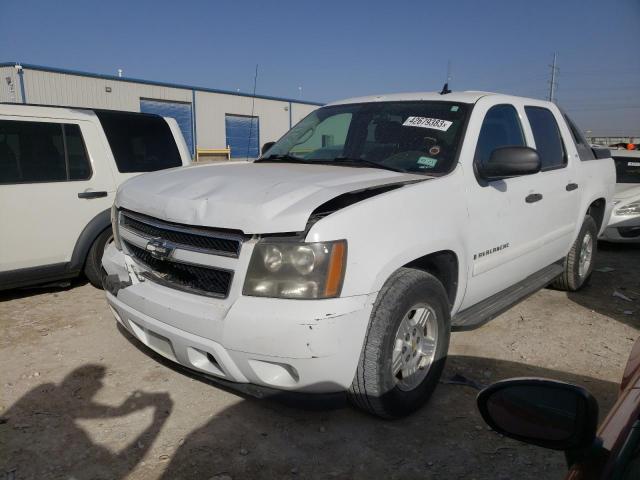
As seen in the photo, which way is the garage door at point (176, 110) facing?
toward the camera

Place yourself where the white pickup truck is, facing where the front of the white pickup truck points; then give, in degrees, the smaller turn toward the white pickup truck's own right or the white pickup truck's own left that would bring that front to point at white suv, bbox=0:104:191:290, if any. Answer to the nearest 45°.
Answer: approximately 90° to the white pickup truck's own right

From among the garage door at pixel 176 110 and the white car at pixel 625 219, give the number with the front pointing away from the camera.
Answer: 0

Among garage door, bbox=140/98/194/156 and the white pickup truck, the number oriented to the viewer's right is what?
0

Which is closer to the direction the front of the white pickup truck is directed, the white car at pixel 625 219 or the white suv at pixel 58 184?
the white suv

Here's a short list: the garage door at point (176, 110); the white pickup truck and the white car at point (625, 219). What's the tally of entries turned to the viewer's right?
0

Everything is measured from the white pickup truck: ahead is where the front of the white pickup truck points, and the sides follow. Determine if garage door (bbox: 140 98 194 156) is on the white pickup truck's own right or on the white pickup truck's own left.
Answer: on the white pickup truck's own right

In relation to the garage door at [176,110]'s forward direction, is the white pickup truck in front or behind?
in front

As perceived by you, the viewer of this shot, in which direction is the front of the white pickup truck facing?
facing the viewer and to the left of the viewer

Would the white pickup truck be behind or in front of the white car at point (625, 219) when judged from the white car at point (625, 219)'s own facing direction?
in front

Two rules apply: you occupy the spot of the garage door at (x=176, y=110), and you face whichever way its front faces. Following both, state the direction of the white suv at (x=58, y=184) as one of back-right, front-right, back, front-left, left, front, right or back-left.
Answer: front
